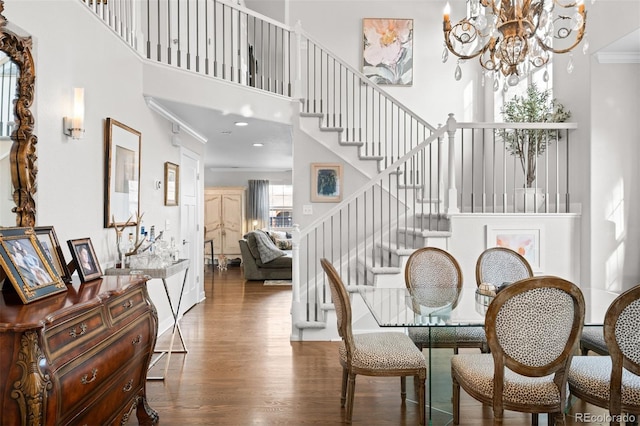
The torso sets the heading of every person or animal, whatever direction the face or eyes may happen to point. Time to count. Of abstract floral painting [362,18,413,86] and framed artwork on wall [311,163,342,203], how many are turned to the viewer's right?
0

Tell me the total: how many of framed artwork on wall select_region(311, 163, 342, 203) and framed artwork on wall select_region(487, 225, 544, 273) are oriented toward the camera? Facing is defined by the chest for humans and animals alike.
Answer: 2

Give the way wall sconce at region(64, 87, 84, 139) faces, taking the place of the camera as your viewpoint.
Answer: facing the viewer and to the right of the viewer

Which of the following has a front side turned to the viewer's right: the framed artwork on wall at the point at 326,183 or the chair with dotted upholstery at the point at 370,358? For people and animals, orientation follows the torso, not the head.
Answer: the chair with dotted upholstery

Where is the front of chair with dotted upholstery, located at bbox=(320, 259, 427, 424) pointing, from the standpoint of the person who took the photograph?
facing to the right of the viewer

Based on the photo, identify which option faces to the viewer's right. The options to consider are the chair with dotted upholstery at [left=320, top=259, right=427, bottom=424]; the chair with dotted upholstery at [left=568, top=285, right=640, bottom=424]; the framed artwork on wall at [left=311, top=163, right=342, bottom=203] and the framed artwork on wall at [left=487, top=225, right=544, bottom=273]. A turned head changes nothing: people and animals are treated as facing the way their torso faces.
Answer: the chair with dotted upholstery at [left=320, top=259, right=427, bottom=424]

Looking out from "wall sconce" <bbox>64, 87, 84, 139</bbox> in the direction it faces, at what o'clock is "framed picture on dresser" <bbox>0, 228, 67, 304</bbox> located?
The framed picture on dresser is roughly at 2 o'clock from the wall sconce.

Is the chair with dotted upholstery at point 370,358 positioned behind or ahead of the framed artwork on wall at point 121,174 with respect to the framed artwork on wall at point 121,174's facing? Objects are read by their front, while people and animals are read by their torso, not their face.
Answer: ahead

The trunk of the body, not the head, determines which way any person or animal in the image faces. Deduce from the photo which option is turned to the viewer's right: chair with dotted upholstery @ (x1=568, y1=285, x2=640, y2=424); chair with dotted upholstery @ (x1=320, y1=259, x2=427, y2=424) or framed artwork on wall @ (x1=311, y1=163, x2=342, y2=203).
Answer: chair with dotted upholstery @ (x1=320, y1=259, x2=427, y2=424)

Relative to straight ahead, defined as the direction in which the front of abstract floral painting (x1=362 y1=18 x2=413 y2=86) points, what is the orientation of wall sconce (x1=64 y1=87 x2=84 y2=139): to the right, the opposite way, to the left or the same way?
to the left

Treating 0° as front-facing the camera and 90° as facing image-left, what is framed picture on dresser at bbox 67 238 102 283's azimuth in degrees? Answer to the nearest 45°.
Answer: approximately 315°

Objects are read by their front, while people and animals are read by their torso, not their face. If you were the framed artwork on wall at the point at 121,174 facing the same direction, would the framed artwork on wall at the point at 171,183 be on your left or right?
on your left

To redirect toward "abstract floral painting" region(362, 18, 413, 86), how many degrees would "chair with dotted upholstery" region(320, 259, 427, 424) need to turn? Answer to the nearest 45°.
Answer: approximately 90° to its left

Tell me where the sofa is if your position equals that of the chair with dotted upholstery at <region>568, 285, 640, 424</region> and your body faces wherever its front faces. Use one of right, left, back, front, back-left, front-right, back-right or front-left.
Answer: front

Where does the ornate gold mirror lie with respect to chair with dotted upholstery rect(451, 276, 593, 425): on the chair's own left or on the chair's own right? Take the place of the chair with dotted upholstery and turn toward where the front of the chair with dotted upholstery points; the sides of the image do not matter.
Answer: on the chair's own left

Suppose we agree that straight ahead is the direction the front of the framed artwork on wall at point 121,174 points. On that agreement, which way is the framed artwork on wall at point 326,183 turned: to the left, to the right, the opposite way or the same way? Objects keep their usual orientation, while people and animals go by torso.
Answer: to the right

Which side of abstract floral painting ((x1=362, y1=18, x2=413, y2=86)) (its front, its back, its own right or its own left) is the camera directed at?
front

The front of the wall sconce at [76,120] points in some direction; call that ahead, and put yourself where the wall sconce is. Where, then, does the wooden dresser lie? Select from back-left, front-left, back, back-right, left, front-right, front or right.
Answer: front-right

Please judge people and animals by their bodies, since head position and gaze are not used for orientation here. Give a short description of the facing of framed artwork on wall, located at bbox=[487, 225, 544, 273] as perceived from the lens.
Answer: facing the viewer

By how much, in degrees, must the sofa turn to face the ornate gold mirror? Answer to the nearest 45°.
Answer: approximately 90° to its right
